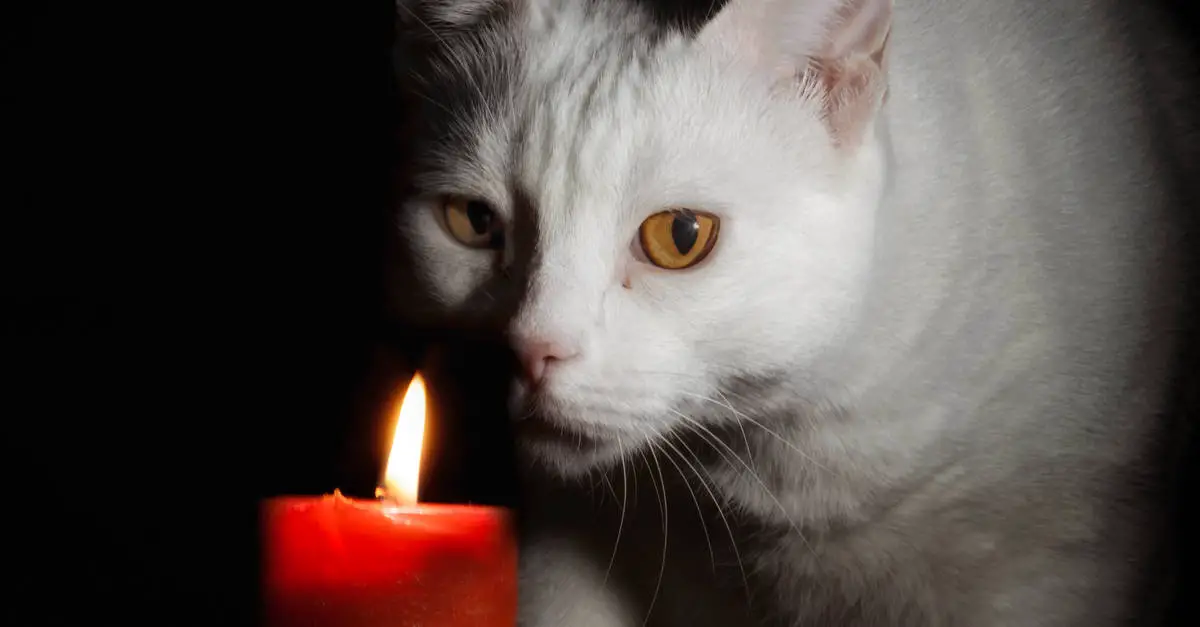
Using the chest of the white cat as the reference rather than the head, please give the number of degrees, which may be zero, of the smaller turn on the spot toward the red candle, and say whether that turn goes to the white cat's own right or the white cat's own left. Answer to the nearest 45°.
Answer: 0° — it already faces it

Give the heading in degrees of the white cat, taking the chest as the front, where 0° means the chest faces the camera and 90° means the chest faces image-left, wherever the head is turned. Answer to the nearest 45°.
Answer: approximately 45°
